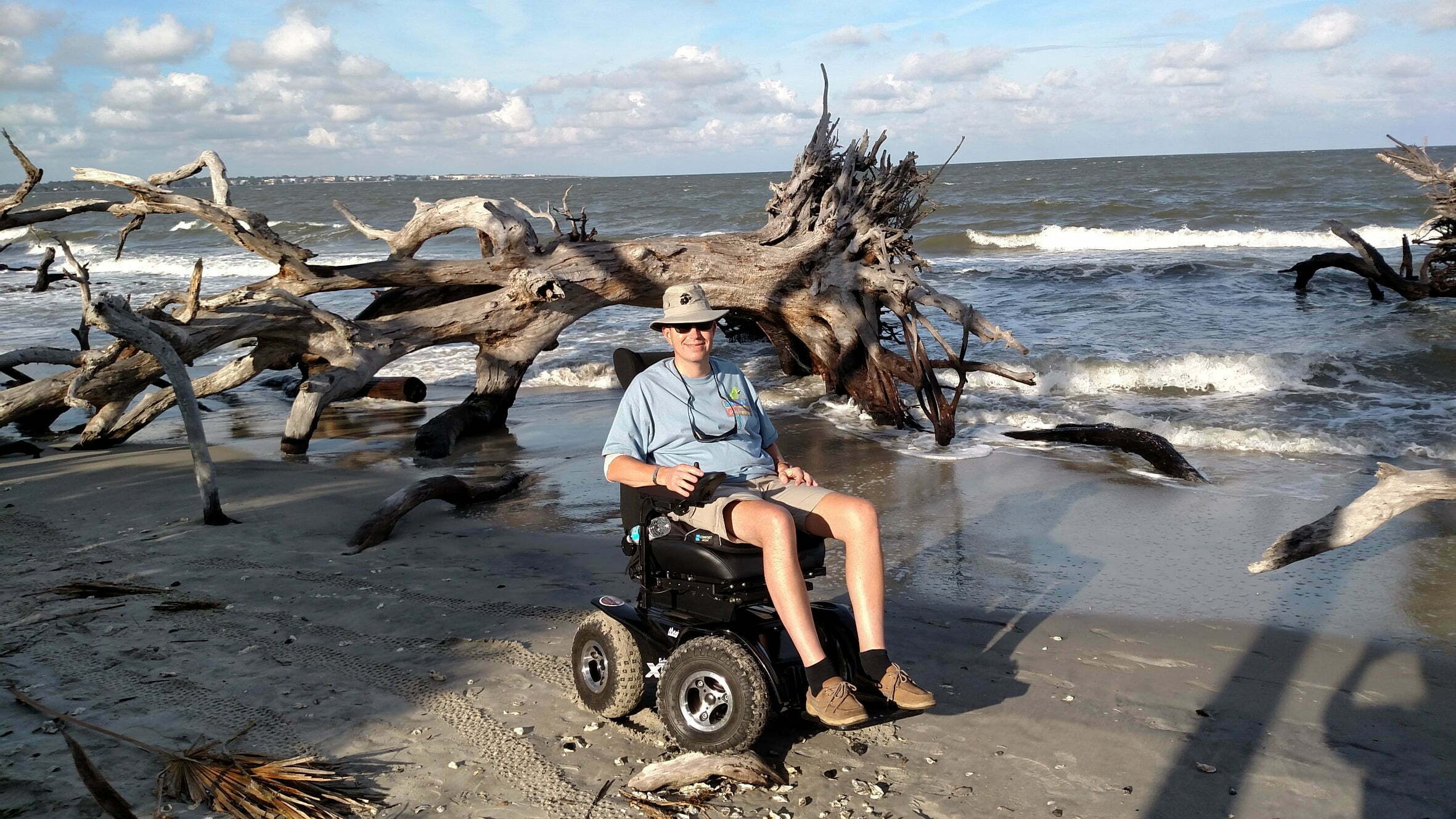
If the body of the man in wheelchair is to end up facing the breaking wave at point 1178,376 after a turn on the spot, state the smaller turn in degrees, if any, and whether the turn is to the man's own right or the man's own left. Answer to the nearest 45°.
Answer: approximately 90° to the man's own left

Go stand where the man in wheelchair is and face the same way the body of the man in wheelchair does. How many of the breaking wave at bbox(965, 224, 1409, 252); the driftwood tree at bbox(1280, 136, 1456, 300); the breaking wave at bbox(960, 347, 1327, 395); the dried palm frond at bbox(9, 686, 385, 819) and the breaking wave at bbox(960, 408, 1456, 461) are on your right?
1

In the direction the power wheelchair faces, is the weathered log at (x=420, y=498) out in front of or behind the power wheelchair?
behind

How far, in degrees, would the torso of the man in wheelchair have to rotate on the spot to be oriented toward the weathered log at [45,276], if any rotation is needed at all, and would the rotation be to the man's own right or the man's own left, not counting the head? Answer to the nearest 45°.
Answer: approximately 180°

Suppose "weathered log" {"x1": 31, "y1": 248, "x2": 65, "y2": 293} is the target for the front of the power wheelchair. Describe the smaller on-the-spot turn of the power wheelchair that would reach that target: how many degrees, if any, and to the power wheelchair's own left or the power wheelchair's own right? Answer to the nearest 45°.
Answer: approximately 180°

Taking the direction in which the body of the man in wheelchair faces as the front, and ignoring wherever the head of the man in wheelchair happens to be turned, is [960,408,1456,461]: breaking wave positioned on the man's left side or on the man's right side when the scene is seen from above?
on the man's left side

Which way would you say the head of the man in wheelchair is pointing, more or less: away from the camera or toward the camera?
toward the camera

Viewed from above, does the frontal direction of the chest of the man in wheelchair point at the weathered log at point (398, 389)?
no

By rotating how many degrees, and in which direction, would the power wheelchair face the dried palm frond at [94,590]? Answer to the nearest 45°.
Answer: approximately 180°

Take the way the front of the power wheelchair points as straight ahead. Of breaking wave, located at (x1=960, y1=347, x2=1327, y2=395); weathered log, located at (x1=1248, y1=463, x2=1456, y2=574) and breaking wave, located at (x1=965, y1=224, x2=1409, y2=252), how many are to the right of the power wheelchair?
0

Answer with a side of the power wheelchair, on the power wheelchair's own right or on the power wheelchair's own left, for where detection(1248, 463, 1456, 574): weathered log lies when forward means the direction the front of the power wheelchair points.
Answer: on the power wheelchair's own left

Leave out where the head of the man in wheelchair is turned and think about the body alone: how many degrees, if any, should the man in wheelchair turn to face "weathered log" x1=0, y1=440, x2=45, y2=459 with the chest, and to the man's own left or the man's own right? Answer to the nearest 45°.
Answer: approximately 180°

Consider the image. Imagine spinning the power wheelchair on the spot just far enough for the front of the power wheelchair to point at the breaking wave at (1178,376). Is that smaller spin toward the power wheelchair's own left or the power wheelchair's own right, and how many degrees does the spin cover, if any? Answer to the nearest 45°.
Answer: approximately 90° to the power wheelchair's own left

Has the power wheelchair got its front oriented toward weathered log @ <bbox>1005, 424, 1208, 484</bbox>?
no

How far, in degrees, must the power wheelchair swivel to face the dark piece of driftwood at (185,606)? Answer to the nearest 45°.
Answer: approximately 180°

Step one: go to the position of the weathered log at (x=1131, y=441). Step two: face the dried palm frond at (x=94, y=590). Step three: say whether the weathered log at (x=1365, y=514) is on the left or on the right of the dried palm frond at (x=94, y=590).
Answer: left

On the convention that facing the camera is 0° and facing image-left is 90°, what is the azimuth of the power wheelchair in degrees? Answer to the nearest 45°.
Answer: approximately 315°

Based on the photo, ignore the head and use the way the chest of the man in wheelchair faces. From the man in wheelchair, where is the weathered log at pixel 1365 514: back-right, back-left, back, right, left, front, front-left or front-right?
front-left

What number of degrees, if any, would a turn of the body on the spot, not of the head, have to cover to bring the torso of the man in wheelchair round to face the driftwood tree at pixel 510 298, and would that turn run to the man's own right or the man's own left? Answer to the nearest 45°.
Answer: approximately 135° to the man's own left
